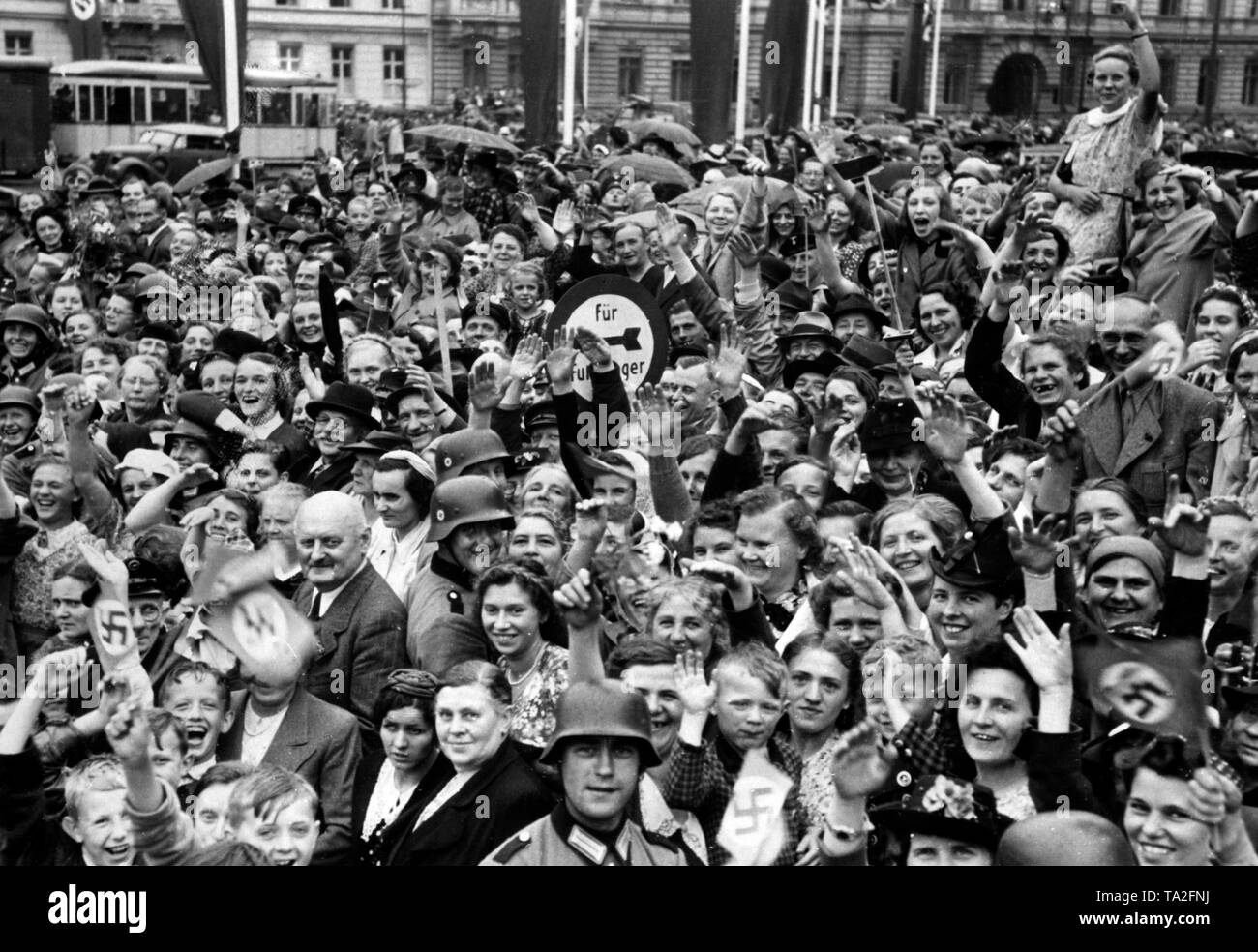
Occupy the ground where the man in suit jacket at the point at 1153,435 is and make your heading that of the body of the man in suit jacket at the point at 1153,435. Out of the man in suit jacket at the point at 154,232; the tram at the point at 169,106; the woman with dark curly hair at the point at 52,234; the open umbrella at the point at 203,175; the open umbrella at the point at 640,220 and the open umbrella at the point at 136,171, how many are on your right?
6

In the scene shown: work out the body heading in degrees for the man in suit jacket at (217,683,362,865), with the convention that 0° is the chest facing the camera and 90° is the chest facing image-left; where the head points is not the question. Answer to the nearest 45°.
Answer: approximately 45°

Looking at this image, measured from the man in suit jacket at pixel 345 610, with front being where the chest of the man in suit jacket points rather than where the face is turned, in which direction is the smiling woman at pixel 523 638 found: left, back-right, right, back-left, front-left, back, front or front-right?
left

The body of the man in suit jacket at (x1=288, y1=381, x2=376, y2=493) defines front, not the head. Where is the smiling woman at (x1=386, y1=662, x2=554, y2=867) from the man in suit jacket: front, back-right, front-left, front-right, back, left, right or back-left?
front-left

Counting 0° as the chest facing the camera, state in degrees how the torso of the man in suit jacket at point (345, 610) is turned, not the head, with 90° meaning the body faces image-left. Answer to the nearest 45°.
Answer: approximately 45°

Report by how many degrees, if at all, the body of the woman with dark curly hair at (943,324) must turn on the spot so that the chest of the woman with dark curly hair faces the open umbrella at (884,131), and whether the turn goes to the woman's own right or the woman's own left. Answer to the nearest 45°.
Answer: approximately 135° to the woman's own right

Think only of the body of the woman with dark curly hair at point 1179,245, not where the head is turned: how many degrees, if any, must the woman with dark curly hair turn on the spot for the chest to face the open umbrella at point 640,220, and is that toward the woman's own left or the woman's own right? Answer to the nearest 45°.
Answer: approximately 45° to the woman's own right

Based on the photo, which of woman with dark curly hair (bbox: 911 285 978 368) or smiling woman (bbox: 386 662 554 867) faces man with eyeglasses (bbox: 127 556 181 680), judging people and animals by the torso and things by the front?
the woman with dark curly hair

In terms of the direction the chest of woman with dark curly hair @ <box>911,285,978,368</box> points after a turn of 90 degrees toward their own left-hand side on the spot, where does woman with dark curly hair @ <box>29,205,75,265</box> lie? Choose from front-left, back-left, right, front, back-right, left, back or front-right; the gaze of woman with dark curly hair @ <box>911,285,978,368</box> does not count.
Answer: back

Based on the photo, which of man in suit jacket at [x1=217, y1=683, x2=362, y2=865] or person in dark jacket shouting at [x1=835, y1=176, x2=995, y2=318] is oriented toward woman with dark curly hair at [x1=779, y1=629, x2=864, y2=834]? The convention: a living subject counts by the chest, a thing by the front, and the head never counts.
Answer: person in dark jacket shouting at [x1=835, y1=176, x2=995, y2=318]

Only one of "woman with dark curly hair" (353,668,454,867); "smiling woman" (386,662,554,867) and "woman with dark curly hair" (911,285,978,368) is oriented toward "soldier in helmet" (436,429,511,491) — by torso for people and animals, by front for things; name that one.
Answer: "woman with dark curly hair" (911,285,978,368)
